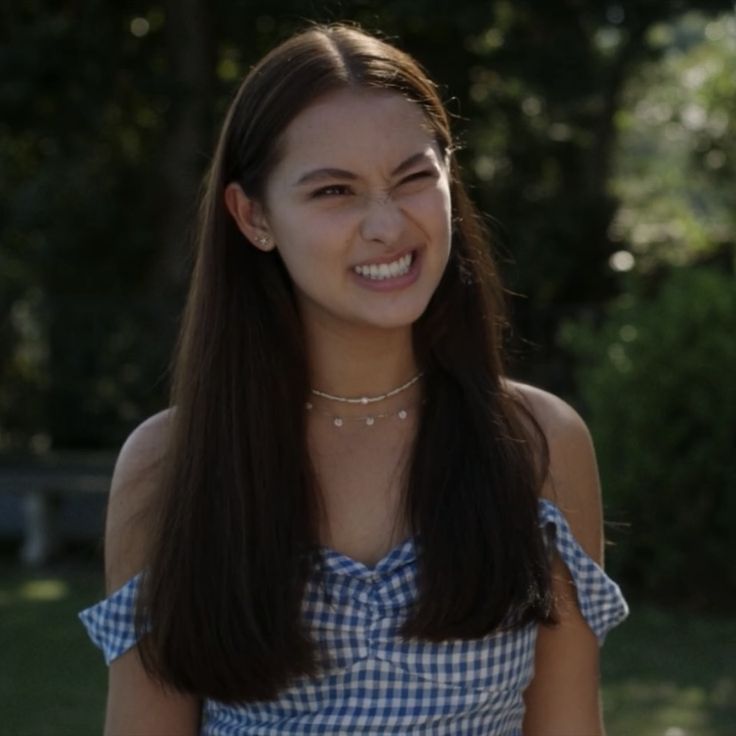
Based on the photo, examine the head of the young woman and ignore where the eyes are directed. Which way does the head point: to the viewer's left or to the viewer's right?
to the viewer's right

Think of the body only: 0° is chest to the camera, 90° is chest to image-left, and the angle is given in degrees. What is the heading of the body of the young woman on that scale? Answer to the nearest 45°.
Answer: approximately 0°

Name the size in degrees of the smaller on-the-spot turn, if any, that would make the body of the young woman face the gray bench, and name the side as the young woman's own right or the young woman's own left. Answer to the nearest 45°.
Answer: approximately 180°
